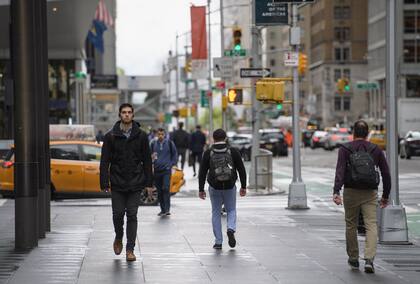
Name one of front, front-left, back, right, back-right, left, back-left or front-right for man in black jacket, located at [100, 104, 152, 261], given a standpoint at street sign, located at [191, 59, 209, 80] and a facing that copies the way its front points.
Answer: front

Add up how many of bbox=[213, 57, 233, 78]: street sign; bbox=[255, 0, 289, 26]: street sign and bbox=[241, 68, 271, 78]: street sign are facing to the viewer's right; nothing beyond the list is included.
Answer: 0

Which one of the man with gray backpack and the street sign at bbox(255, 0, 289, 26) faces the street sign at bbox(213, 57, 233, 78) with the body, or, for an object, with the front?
the man with gray backpack

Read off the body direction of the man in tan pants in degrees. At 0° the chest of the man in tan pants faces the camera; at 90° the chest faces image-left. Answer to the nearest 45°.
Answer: approximately 180°

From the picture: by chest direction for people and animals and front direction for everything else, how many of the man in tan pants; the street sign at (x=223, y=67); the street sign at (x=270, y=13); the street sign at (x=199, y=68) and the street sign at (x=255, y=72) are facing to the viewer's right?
0

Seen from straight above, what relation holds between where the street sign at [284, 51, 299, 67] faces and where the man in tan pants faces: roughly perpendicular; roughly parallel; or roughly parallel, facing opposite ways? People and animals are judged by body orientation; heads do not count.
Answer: roughly parallel, facing opposite ways

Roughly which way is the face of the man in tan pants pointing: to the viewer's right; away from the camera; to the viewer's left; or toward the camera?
away from the camera

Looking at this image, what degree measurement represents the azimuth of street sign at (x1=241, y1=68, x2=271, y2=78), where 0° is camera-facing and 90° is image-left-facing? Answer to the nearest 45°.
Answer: approximately 0°

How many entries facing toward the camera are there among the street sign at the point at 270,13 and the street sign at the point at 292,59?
2

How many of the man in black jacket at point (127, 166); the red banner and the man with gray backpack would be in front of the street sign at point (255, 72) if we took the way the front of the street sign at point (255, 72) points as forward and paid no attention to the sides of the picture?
2

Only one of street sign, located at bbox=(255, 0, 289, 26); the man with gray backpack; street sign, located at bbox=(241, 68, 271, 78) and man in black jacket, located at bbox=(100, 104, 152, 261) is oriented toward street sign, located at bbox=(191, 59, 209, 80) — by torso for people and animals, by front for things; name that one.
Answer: the man with gray backpack

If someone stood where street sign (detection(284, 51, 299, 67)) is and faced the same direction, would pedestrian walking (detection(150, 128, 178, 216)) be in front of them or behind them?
in front

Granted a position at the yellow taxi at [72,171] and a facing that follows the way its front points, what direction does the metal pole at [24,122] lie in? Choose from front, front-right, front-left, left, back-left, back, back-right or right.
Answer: right

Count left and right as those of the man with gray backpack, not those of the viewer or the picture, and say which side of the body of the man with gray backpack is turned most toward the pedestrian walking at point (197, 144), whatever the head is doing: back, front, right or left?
front

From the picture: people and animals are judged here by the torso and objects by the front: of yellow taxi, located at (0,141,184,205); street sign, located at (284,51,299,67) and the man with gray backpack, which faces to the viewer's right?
the yellow taxi
